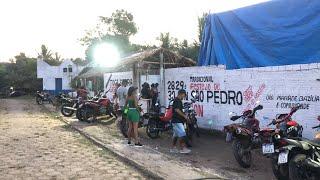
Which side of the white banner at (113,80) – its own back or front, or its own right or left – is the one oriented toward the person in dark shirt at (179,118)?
front

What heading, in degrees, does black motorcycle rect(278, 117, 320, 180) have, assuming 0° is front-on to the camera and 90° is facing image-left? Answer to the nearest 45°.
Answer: approximately 225°

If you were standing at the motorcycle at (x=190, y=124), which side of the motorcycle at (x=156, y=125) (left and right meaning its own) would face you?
right

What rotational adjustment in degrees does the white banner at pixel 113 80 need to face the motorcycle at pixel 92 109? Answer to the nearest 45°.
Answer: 0° — it already faces it
